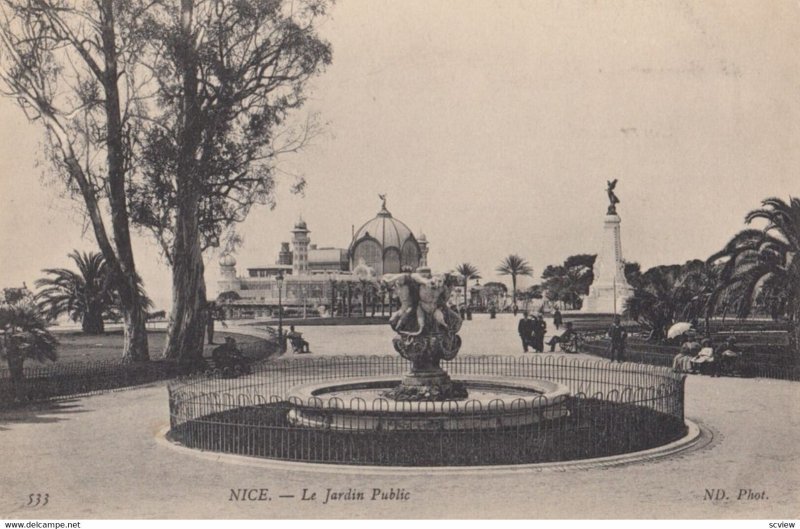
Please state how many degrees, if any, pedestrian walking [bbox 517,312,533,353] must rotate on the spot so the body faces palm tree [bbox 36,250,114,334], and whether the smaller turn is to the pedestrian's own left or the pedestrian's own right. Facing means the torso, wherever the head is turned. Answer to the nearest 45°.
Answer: approximately 135° to the pedestrian's own right

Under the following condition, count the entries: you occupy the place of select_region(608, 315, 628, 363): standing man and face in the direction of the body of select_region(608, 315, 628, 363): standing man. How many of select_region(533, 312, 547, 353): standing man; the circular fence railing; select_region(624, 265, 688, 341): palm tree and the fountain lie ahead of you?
2

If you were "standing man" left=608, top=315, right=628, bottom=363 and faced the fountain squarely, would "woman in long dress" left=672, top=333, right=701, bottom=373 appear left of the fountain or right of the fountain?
left

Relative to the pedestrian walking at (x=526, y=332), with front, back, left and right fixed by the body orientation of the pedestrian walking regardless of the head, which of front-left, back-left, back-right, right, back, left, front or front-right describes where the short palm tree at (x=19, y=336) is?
front-right

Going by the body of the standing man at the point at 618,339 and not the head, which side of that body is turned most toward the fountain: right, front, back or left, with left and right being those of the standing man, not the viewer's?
front

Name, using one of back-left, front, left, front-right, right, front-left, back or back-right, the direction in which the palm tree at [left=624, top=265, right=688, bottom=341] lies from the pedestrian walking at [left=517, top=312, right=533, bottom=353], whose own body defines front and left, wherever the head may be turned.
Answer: left

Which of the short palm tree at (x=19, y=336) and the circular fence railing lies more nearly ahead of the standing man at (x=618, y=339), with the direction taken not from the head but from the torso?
the circular fence railing

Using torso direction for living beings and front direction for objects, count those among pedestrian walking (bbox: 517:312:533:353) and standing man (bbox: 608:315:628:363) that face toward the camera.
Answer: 2

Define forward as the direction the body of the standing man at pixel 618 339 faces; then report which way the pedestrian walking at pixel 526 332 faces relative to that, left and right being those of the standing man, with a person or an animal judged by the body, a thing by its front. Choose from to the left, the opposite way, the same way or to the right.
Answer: the same way

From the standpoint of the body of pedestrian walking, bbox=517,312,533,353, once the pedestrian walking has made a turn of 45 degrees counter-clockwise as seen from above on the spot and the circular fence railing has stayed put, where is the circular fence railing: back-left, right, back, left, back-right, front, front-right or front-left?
front-right

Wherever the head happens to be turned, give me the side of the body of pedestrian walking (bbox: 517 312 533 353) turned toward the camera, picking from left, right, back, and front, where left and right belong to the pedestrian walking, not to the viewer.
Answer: front

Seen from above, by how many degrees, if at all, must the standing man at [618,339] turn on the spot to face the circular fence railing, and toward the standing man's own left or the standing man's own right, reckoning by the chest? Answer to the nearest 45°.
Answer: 0° — they already face it

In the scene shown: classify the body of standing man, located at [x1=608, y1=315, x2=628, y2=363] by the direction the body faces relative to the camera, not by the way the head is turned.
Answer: toward the camera

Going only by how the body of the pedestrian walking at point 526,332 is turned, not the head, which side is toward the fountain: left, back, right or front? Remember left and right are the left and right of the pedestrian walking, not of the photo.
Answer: front
